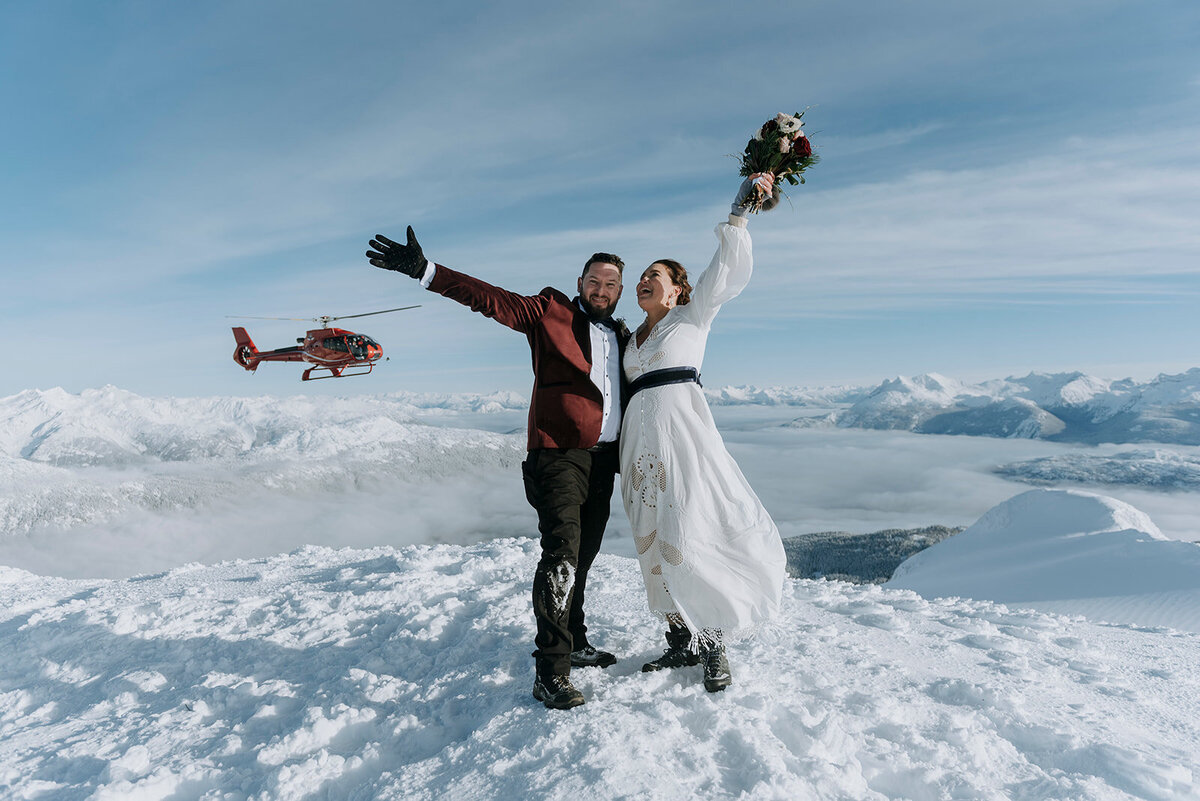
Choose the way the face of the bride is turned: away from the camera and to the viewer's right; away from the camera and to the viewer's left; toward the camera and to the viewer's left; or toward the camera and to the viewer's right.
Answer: toward the camera and to the viewer's left

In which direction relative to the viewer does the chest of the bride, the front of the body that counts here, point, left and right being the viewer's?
facing the viewer and to the left of the viewer

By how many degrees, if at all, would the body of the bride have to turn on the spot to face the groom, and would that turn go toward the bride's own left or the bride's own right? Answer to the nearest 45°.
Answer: approximately 45° to the bride's own right

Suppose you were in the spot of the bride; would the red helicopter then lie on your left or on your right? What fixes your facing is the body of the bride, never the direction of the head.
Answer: on your right

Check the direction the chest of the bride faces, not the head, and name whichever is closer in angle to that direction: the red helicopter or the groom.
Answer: the groom

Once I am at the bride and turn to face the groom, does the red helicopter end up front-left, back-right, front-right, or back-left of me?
front-right

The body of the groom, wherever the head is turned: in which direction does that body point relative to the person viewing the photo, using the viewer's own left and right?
facing the viewer and to the right of the viewer

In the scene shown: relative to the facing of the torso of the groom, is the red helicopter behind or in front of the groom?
behind

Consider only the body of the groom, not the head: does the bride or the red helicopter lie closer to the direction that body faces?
the bride
